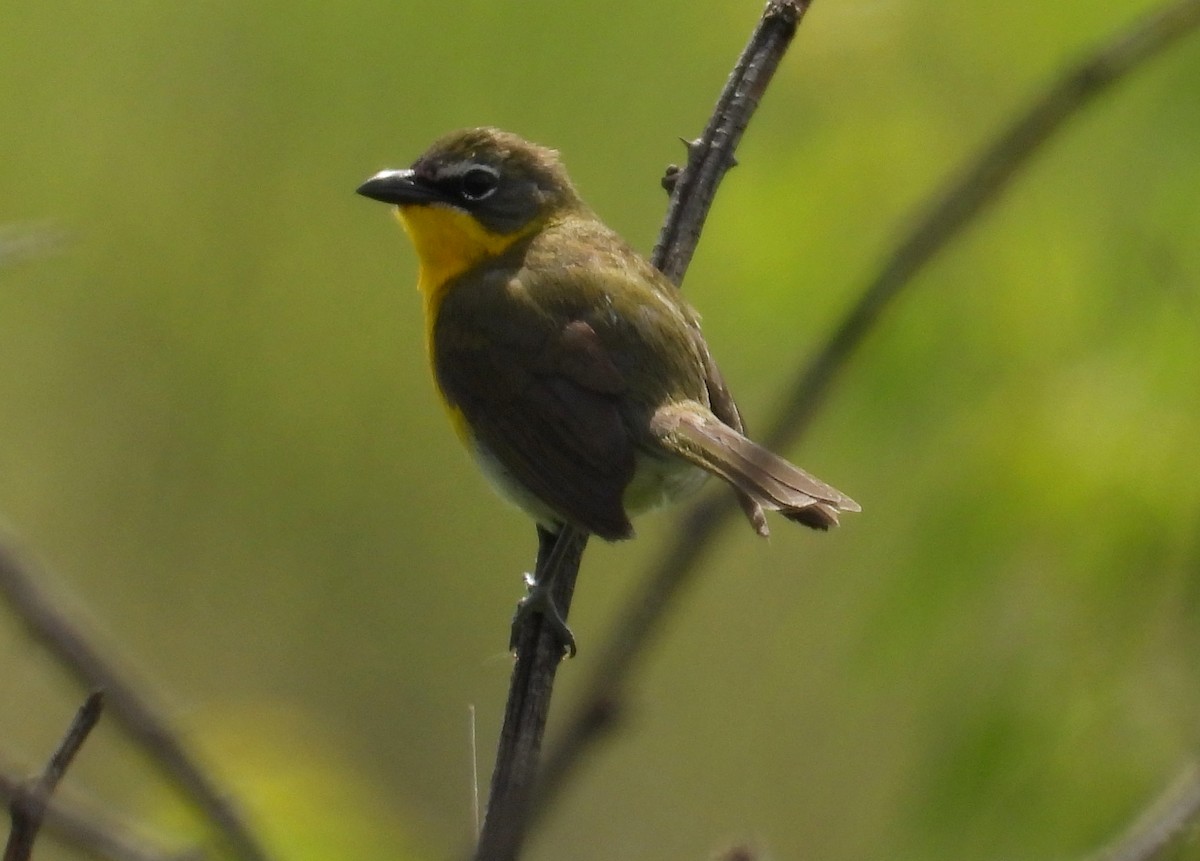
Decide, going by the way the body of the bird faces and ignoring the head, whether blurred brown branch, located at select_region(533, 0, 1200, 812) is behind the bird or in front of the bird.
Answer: behind
